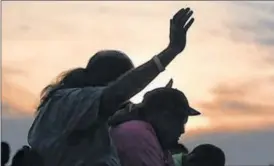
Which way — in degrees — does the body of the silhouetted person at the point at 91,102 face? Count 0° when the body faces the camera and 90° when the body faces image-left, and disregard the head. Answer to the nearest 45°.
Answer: approximately 225°

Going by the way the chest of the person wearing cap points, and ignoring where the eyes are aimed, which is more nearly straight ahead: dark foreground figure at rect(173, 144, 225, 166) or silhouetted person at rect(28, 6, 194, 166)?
the dark foreground figure

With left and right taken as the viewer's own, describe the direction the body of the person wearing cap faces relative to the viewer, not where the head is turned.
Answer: facing to the right of the viewer

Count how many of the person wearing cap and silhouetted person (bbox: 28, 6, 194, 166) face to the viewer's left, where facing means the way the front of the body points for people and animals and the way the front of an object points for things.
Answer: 0

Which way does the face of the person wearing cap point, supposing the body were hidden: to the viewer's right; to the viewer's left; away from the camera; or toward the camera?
to the viewer's right
